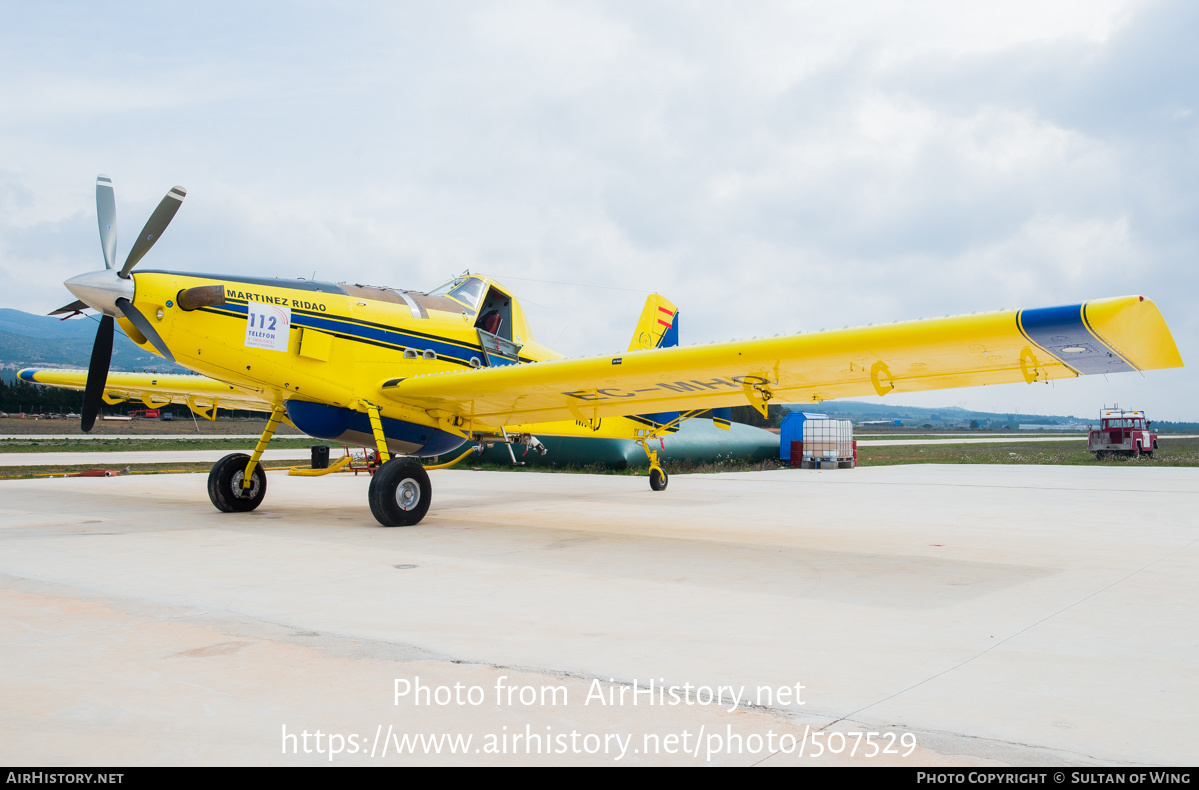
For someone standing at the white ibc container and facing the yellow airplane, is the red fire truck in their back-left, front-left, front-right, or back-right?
back-left

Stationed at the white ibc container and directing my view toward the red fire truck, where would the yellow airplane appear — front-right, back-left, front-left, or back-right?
back-right

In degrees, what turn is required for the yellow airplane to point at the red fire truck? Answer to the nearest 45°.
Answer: approximately 180°

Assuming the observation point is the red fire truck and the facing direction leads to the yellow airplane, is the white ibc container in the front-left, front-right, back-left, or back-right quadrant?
front-right

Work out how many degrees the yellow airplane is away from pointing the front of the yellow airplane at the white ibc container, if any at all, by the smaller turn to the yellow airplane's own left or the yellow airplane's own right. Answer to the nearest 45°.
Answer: approximately 180°

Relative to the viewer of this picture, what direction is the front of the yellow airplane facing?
facing the viewer and to the left of the viewer
